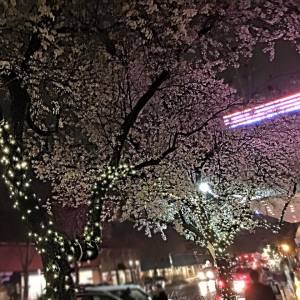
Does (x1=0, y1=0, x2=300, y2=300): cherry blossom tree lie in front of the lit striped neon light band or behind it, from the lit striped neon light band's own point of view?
in front
